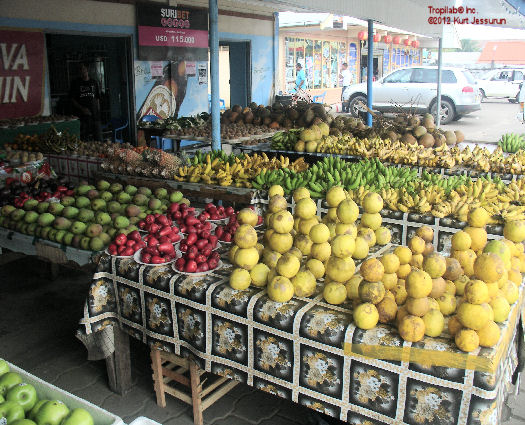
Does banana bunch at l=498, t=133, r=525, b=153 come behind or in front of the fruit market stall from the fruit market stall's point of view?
behind

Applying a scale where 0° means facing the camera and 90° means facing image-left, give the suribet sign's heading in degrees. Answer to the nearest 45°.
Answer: approximately 315°

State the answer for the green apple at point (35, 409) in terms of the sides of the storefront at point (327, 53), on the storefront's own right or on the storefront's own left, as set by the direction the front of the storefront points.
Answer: on the storefront's own right

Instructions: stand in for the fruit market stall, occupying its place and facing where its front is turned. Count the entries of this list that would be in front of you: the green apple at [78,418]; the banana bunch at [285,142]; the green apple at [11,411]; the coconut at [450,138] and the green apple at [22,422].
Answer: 3

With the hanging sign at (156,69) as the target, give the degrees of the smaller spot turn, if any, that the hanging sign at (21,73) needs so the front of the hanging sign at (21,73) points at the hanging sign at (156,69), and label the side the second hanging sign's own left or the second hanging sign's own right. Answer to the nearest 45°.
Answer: approximately 90° to the second hanging sign's own left
